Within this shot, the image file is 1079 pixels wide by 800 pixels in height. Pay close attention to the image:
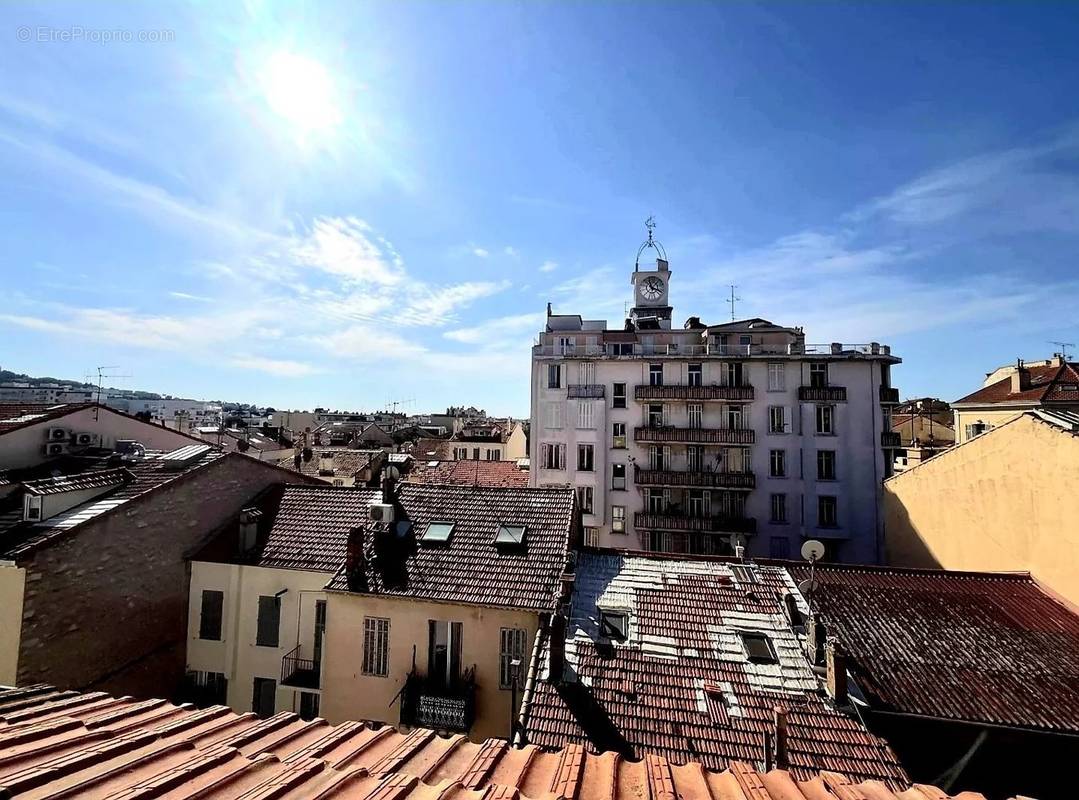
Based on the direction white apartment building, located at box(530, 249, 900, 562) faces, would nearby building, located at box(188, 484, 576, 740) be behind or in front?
in front

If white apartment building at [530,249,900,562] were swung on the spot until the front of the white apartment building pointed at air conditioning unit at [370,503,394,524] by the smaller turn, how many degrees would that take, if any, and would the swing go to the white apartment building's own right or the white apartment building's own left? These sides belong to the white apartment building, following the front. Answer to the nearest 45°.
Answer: approximately 45° to the white apartment building's own right

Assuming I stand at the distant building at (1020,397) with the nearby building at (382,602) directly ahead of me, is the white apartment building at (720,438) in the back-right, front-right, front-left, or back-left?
front-right

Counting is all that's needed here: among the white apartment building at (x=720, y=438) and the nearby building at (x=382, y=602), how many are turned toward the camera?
2

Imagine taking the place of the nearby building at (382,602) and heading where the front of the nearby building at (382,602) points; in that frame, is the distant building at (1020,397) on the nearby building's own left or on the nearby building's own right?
on the nearby building's own left

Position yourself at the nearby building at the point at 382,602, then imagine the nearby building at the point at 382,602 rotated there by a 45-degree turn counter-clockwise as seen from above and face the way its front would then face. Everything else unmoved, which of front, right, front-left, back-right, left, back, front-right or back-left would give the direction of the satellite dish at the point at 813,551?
front-left

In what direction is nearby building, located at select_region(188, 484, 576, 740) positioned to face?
toward the camera

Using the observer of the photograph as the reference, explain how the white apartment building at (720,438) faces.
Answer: facing the viewer

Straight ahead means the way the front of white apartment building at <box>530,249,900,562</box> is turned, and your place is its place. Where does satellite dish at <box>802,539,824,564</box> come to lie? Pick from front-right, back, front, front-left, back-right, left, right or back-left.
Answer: front

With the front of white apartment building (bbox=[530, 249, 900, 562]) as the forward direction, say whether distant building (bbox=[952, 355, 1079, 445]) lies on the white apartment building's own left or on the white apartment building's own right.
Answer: on the white apartment building's own left

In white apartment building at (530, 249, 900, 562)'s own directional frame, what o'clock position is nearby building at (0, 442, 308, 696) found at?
The nearby building is roughly at 1 o'clock from the white apartment building.
